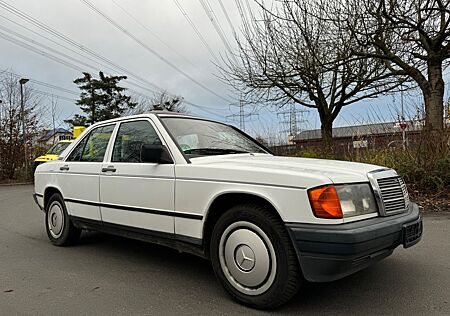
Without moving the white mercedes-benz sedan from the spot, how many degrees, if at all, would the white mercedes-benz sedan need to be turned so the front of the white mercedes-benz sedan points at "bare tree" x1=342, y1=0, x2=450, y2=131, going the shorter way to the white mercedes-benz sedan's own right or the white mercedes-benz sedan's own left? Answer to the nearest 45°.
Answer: approximately 90° to the white mercedes-benz sedan's own left

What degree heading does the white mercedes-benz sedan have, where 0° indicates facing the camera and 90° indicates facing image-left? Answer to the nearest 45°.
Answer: approximately 315°

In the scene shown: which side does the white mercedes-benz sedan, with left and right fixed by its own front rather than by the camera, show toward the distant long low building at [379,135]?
left
